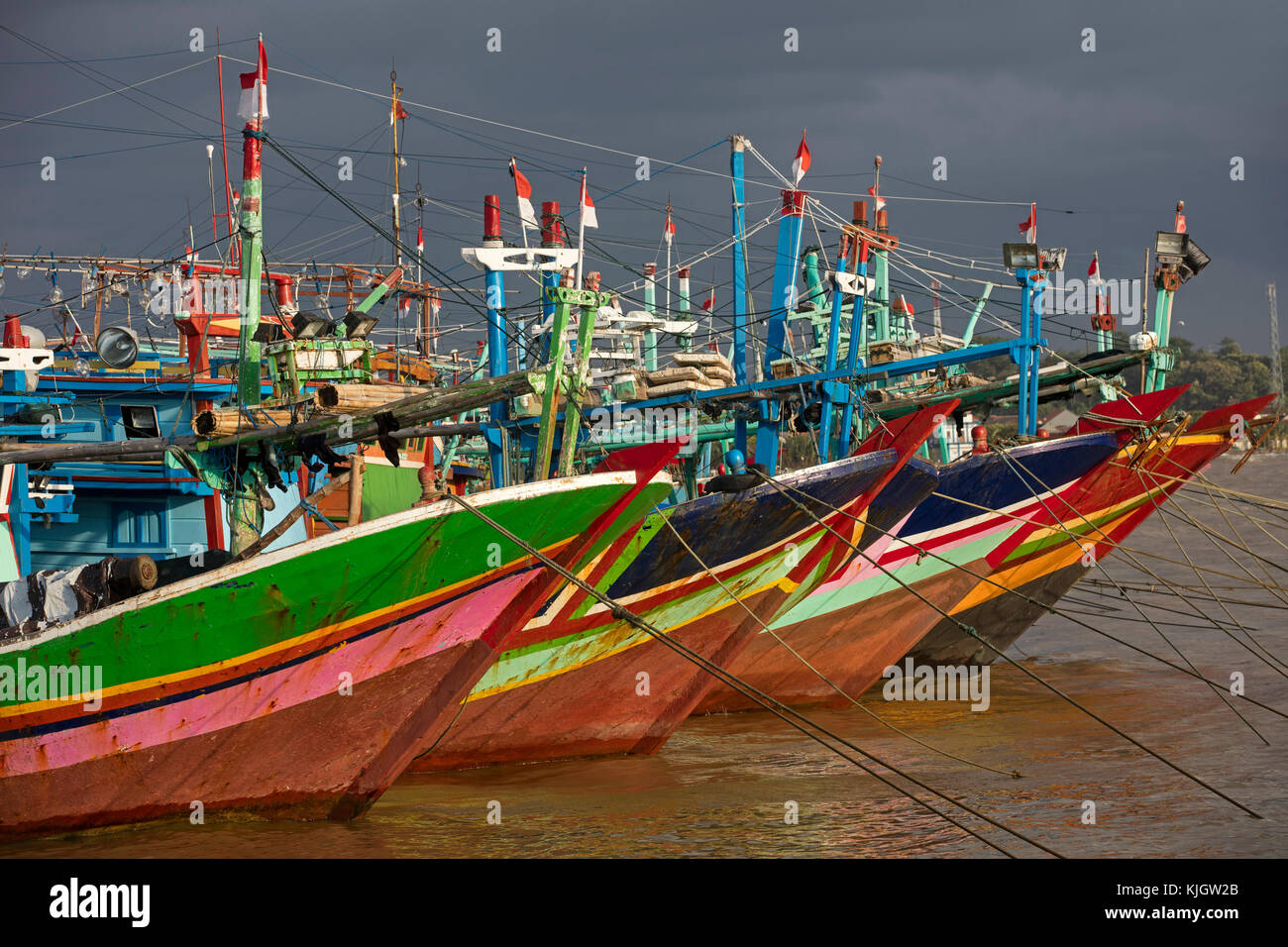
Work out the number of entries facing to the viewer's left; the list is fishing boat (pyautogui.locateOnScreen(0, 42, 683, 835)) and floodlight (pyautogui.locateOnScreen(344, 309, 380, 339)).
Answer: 0

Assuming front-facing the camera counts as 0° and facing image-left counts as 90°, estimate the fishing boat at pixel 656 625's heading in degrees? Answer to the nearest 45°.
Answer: approximately 315°

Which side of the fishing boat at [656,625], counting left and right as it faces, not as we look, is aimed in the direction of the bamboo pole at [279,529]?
right

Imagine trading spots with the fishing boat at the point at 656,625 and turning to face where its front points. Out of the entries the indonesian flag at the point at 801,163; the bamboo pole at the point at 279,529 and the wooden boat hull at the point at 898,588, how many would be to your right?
1

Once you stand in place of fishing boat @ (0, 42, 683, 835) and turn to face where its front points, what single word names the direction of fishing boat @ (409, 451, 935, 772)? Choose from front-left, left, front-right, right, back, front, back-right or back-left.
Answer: left

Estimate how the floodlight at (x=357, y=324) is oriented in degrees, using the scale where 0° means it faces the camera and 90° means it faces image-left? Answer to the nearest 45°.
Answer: approximately 315°

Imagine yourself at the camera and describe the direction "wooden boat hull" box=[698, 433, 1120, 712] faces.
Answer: facing the viewer and to the right of the viewer
